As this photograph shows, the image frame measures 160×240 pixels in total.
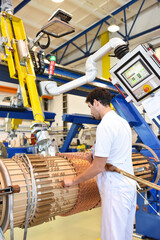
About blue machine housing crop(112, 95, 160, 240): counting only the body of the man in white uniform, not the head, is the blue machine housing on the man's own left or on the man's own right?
on the man's own right

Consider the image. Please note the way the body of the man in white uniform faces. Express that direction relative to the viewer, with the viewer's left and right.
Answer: facing away from the viewer and to the left of the viewer

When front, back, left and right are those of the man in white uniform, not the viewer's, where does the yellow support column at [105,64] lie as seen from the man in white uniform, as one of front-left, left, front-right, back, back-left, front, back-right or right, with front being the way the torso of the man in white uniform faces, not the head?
front-right

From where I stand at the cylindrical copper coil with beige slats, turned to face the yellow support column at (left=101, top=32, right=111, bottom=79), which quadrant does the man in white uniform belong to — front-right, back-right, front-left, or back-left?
front-right
